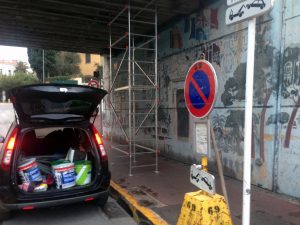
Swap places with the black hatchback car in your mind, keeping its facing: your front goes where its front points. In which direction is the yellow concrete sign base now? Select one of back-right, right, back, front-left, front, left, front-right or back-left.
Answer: back-right

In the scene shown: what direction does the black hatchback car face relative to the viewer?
away from the camera

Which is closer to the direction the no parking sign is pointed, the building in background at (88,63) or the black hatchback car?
the black hatchback car

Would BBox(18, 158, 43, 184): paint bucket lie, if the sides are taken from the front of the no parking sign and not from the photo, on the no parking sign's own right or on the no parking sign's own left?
on the no parking sign's own right

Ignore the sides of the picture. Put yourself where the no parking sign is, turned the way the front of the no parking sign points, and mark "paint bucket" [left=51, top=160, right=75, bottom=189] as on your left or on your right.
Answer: on your right

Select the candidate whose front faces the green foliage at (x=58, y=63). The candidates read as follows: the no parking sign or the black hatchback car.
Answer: the black hatchback car

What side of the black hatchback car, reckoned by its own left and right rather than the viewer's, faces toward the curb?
right

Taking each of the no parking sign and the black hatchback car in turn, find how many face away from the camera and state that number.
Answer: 1

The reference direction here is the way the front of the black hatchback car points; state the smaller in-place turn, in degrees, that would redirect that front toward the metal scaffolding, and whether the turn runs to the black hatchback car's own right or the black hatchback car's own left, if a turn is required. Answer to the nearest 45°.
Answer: approximately 45° to the black hatchback car's own right

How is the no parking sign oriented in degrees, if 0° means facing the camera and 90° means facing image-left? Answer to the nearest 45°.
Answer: approximately 45°

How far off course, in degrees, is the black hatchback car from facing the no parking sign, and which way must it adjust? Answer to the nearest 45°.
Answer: approximately 135° to its right

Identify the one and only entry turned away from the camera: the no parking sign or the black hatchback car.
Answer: the black hatchback car
